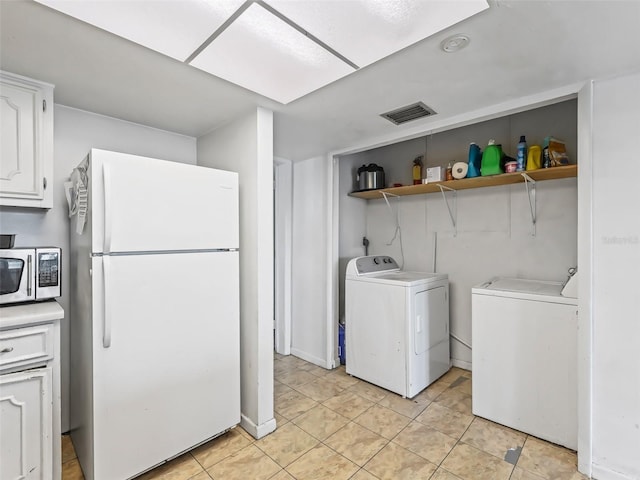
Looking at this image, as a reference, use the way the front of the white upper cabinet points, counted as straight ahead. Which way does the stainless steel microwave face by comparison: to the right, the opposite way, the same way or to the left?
the same way

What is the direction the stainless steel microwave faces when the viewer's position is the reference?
facing the viewer and to the right of the viewer

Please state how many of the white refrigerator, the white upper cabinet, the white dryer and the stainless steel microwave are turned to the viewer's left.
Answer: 0

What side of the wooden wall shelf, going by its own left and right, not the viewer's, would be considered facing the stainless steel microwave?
front

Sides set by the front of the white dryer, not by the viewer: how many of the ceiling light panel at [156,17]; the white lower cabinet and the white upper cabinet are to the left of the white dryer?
0

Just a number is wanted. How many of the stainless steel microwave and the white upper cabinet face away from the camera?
0

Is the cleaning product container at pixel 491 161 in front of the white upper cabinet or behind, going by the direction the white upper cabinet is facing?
in front

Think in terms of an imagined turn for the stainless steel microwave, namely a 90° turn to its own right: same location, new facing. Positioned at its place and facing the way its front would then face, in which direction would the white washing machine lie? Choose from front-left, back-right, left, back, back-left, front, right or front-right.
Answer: left
